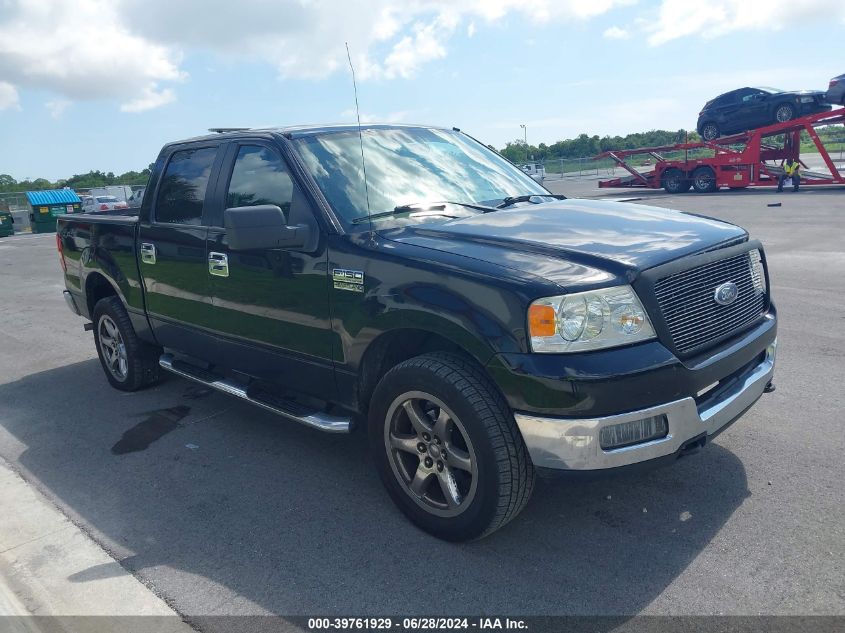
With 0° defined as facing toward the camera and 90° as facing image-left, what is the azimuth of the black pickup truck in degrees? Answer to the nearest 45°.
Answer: approximately 315°

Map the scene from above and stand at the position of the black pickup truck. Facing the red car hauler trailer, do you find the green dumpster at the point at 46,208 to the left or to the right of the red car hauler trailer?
left

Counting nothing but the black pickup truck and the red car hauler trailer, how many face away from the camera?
0

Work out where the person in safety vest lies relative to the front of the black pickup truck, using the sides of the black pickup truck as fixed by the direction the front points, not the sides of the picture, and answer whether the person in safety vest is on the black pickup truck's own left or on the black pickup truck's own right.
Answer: on the black pickup truck's own left

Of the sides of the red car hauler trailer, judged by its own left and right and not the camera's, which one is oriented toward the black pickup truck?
right

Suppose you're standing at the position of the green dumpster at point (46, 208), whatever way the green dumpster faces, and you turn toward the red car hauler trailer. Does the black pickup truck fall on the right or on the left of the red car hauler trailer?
right

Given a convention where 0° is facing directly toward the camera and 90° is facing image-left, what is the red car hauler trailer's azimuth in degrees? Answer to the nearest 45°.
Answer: approximately 270°

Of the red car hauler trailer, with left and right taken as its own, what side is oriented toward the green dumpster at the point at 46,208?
back
